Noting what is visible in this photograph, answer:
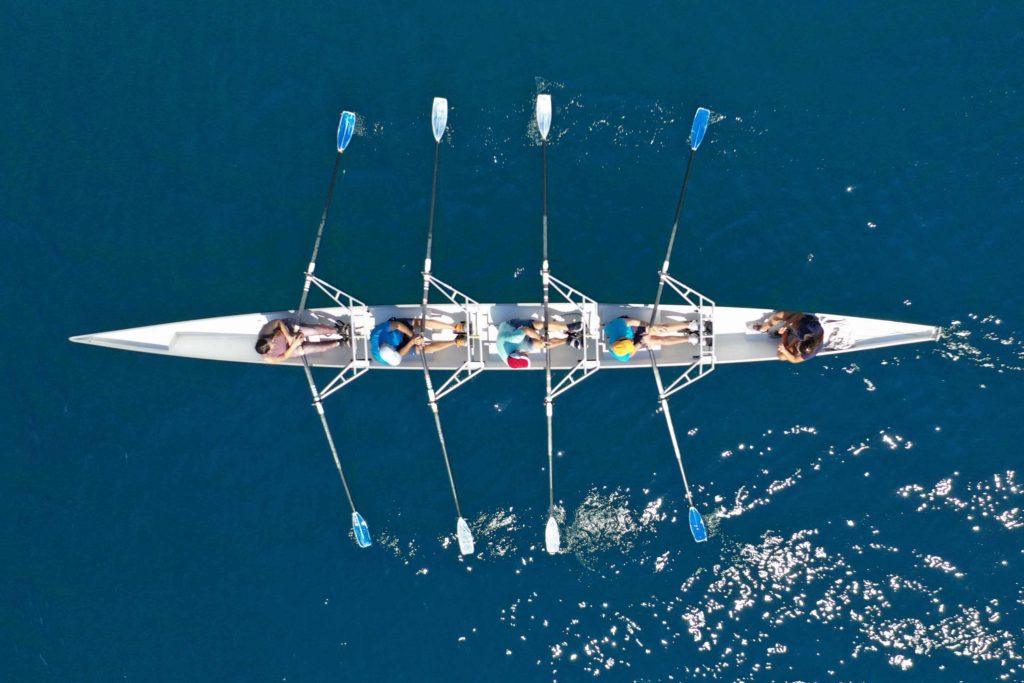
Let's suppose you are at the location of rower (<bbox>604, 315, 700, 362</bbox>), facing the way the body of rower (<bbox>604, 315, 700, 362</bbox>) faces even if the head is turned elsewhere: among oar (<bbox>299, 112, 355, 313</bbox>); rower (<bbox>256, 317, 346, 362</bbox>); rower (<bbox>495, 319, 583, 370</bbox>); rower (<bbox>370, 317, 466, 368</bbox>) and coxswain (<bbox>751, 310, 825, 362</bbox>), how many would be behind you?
4

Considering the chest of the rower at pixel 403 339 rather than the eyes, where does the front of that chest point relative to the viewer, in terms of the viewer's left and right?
facing to the right of the viewer

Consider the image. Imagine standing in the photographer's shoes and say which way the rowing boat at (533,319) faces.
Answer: facing to the left of the viewer

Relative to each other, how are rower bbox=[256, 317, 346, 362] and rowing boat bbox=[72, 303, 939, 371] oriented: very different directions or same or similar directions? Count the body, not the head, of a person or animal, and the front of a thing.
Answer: very different directions

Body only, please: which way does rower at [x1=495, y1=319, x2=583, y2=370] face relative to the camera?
to the viewer's right

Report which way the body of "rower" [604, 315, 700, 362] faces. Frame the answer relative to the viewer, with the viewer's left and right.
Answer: facing to the right of the viewer

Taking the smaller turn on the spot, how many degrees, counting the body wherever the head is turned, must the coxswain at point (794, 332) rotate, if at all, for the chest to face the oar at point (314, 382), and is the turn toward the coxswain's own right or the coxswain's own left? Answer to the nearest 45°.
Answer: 0° — they already face it

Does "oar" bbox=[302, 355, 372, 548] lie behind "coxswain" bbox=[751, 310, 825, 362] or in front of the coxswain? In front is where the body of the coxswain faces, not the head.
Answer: in front

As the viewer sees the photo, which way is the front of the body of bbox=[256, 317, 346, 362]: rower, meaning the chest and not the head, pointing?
to the viewer's right

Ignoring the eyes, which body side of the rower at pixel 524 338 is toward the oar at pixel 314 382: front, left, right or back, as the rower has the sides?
back

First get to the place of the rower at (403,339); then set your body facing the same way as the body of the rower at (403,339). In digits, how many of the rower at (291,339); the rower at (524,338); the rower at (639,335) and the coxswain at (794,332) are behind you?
1

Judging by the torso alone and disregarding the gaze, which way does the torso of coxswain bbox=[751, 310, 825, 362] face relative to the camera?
to the viewer's left

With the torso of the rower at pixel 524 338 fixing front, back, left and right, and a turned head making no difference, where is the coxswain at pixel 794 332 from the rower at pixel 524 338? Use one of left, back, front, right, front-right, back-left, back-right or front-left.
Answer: front
